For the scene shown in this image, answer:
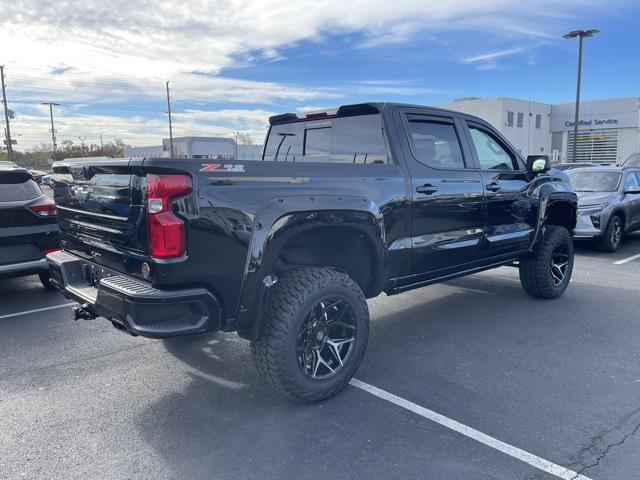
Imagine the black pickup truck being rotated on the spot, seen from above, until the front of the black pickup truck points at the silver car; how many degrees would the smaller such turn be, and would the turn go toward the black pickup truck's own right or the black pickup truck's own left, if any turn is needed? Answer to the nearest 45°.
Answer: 0° — it already faces it

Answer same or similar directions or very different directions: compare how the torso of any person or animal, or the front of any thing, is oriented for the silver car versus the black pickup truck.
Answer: very different directions

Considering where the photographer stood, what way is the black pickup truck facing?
facing away from the viewer and to the right of the viewer

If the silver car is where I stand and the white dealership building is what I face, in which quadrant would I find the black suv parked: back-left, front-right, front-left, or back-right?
back-left

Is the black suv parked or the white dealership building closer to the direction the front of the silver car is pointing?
the black suv parked

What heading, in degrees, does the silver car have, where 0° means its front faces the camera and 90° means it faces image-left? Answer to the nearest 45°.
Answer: approximately 45°

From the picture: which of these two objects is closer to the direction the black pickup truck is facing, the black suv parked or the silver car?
the silver car

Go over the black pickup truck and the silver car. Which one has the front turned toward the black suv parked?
the silver car

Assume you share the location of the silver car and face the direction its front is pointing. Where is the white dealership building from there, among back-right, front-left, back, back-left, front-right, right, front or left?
back-right
